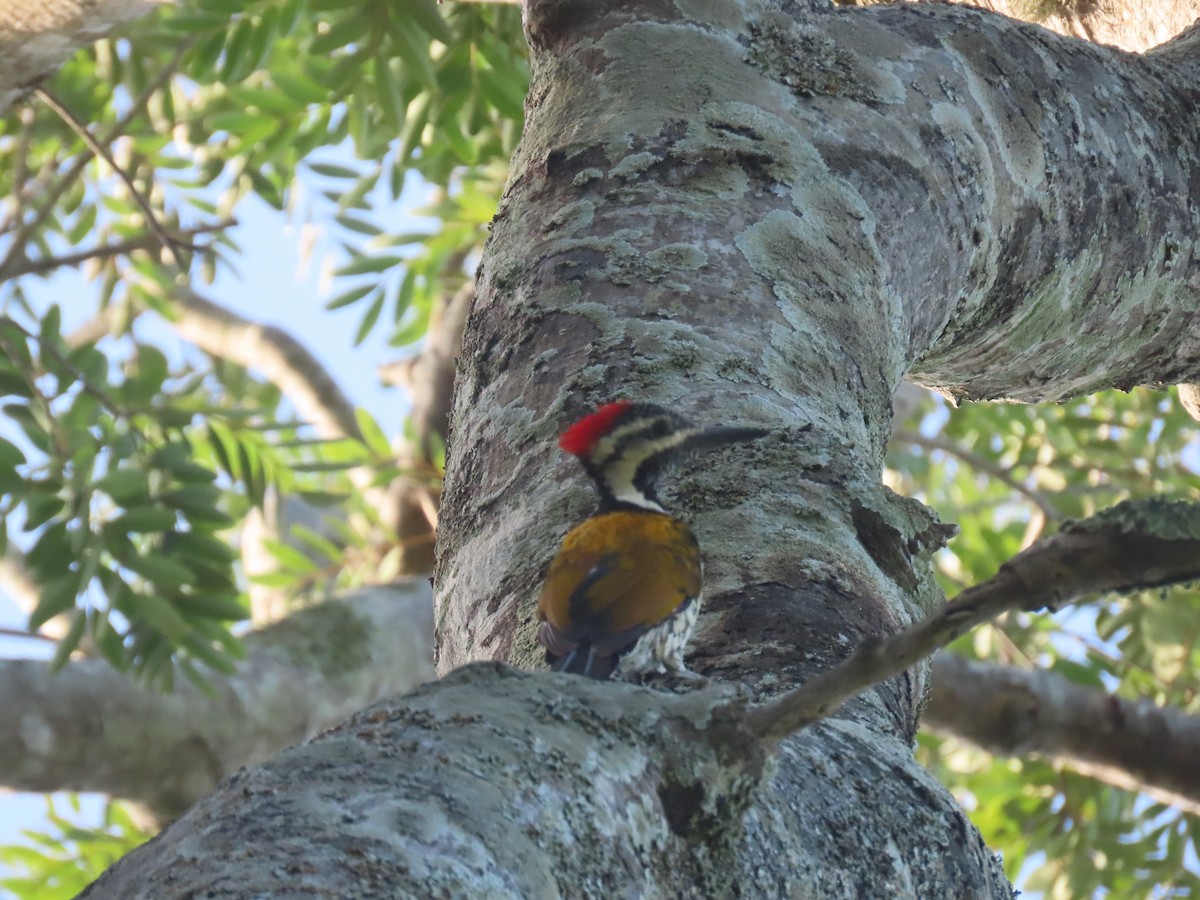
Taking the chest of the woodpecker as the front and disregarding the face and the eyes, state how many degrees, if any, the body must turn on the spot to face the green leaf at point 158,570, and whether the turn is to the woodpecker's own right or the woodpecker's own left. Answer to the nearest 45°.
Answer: approximately 90° to the woodpecker's own left

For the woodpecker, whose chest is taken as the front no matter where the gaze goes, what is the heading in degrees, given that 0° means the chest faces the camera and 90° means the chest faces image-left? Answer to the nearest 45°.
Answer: approximately 225°

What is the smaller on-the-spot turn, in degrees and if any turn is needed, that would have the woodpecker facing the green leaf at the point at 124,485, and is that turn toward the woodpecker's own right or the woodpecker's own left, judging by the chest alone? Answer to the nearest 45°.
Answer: approximately 90° to the woodpecker's own left

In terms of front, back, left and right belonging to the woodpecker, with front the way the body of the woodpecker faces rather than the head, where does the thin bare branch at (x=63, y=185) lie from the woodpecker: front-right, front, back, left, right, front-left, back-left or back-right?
left

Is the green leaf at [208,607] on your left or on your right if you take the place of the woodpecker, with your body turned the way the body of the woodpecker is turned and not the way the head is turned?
on your left

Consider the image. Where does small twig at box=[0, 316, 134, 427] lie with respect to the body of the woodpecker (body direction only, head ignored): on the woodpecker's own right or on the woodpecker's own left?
on the woodpecker's own left

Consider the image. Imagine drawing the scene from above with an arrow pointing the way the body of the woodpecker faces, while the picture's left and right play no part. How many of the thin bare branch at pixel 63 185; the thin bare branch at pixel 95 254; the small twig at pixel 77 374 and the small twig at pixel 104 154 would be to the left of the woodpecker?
4

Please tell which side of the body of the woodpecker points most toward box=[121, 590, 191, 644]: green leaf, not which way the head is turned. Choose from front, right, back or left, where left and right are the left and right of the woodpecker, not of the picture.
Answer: left

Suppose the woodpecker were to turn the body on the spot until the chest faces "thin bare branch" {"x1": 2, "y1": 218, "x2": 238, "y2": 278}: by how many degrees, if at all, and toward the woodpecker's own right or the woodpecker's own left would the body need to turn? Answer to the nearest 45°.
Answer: approximately 90° to the woodpecker's own left
